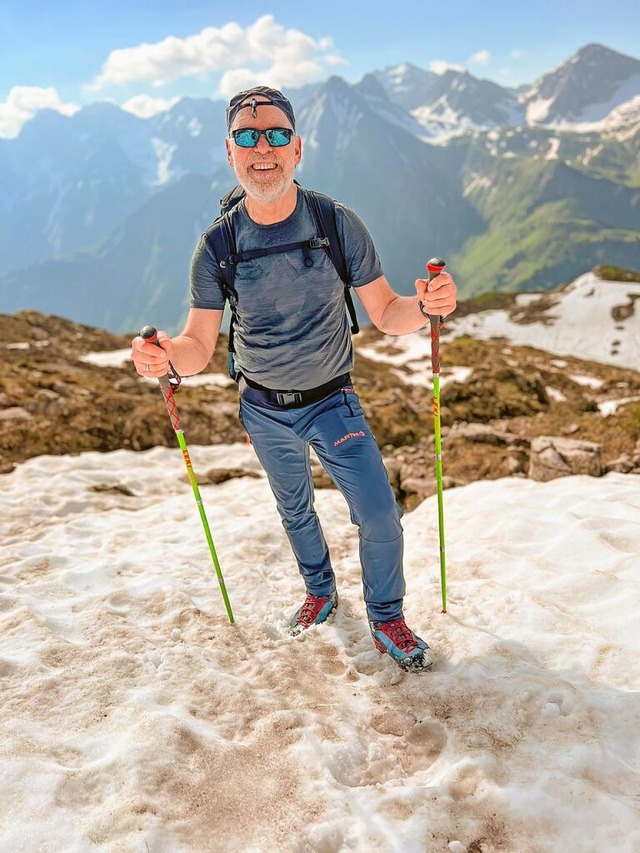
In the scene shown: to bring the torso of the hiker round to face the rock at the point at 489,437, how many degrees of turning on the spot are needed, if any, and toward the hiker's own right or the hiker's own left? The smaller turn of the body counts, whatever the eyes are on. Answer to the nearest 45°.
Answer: approximately 135° to the hiker's own left

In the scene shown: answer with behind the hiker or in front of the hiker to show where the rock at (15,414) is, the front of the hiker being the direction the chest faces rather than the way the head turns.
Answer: behind

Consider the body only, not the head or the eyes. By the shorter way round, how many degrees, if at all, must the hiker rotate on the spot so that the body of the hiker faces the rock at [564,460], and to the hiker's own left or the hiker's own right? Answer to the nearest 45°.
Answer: approximately 135° to the hiker's own left

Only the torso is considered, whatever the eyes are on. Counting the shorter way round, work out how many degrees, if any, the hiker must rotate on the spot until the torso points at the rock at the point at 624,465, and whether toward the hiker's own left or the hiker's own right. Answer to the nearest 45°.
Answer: approximately 135° to the hiker's own left

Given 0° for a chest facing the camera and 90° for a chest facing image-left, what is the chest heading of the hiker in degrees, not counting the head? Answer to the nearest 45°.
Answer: approximately 0°

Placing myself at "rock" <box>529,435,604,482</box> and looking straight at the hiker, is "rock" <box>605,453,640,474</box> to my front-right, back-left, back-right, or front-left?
back-left
